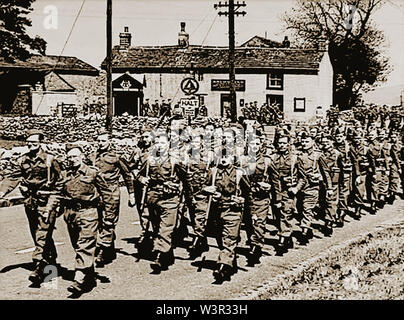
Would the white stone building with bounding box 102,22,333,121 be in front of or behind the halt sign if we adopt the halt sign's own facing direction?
behind

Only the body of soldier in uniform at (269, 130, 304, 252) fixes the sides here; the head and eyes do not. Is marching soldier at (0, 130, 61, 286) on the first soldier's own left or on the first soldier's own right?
on the first soldier's own right

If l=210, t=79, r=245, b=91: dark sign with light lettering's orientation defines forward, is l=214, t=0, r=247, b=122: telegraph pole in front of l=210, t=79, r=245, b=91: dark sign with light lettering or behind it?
in front

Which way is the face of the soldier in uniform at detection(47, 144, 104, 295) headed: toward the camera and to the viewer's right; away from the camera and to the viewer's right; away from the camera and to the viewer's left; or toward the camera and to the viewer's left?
toward the camera and to the viewer's left

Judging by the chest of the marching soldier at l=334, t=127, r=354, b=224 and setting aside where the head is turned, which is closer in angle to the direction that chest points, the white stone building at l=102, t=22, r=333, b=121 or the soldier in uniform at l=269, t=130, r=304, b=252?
the soldier in uniform

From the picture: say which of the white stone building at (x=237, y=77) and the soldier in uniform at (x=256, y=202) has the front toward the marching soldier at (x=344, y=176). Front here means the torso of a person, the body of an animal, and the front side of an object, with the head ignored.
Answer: the white stone building

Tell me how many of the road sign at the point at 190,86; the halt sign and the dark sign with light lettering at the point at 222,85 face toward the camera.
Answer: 3

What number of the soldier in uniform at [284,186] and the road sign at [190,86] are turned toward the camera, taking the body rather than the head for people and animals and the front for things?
2

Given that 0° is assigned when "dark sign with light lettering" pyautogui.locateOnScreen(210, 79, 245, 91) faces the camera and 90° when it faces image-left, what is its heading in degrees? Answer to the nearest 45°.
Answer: approximately 0°

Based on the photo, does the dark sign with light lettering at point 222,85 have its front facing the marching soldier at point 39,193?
yes

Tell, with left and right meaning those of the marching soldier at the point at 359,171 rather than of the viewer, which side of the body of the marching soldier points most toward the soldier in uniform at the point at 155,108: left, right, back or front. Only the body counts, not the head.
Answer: right

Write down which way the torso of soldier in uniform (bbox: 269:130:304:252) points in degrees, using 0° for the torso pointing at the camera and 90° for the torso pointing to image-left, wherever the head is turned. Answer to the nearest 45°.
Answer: approximately 0°

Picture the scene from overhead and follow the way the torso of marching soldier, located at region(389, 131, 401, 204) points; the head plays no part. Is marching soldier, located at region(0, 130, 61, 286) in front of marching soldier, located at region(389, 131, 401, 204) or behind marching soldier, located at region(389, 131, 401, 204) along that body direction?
in front

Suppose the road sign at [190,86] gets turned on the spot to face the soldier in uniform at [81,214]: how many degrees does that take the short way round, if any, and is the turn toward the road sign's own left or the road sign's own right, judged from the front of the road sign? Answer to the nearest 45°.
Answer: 0° — it already faces them
